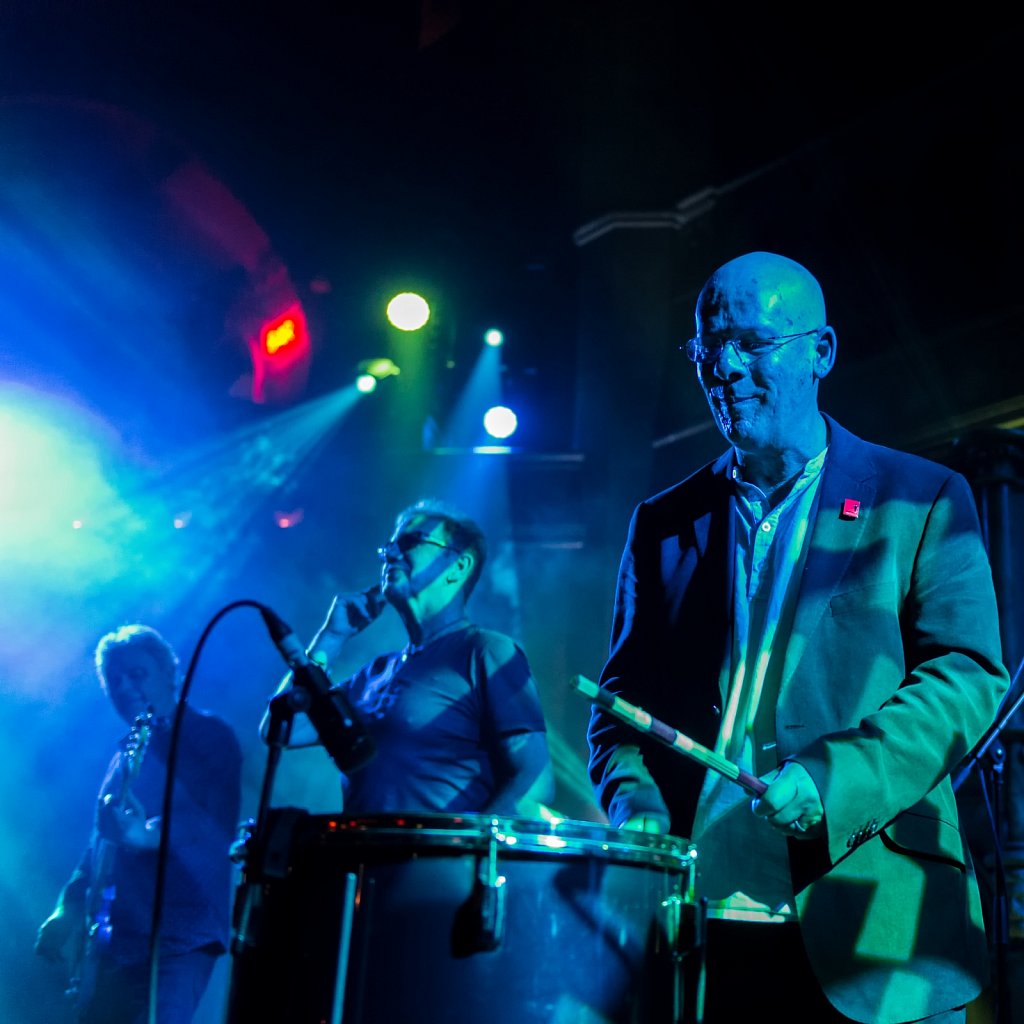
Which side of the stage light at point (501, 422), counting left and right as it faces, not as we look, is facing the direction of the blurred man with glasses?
front

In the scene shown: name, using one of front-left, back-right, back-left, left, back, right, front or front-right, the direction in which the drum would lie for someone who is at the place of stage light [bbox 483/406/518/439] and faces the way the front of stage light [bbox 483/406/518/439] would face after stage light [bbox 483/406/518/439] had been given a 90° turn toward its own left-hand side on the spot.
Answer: right

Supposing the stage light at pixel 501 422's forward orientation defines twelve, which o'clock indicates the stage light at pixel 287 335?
the stage light at pixel 287 335 is roughly at 3 o'clock from the stage light at pixel 501 422.

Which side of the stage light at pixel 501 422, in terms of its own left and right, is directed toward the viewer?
front

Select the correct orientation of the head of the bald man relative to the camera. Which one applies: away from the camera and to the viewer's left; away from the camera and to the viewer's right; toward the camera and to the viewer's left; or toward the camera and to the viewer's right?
toward the camera and to the viewer's left

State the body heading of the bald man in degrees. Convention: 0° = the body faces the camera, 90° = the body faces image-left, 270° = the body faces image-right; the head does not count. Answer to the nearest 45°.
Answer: approximately 45°

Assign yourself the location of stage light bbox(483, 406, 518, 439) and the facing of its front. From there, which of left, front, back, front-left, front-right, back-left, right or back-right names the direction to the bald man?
front

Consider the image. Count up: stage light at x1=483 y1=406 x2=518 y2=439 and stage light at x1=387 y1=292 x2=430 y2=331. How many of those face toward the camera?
2

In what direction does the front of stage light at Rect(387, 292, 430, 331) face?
toward the camera

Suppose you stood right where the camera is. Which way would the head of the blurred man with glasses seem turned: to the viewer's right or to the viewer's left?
to the viewer's left
